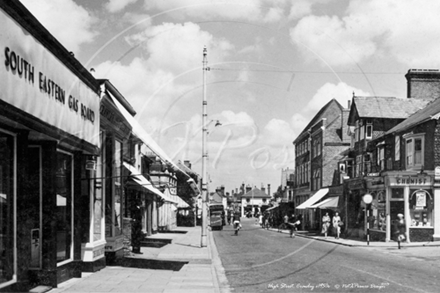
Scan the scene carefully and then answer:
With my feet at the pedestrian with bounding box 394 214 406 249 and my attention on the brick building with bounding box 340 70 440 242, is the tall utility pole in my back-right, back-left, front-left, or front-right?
back-left
